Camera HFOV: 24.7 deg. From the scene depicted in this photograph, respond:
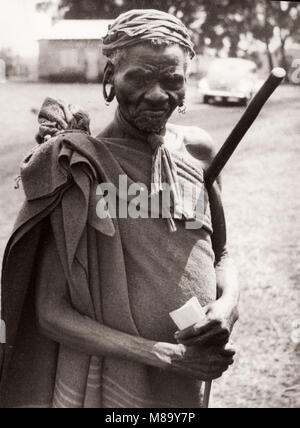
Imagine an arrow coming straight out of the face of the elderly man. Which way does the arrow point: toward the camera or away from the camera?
toward the camera

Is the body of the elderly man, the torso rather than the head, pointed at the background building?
no

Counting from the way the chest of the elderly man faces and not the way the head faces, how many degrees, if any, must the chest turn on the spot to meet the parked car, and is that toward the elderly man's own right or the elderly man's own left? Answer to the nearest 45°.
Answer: approximately 135° to the elderly man's own left

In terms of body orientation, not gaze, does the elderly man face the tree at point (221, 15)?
no

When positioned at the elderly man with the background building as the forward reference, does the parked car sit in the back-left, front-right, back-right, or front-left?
front-right

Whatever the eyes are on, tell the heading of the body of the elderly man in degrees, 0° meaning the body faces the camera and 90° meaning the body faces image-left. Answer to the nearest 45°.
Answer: approximately 315°
